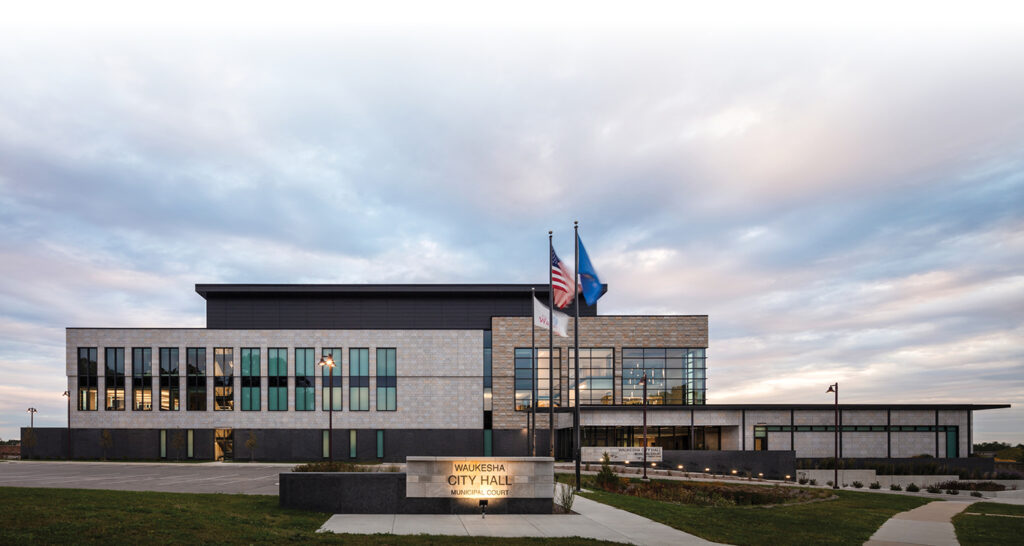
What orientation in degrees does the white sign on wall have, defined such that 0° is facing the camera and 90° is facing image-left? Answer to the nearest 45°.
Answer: approximately 0°
